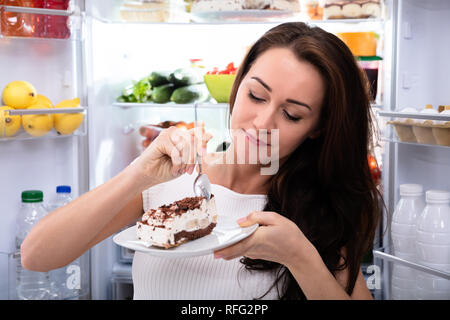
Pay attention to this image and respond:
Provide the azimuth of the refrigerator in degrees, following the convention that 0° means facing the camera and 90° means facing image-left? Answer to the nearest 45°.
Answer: approximately 0°

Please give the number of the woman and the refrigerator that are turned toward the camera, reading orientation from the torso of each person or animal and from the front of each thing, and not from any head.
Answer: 2

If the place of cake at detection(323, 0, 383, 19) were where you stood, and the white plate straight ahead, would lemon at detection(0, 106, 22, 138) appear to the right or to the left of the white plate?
right

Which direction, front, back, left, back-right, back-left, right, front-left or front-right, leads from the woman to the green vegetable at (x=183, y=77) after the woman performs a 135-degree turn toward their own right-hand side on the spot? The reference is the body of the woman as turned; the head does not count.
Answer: front-right

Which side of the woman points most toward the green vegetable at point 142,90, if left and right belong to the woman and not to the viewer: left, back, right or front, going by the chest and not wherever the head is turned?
back

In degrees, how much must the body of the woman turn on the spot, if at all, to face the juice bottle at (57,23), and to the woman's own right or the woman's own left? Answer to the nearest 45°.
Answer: approximately 135° to the woman's own right

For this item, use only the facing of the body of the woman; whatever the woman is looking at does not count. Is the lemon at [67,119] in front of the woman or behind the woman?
behind

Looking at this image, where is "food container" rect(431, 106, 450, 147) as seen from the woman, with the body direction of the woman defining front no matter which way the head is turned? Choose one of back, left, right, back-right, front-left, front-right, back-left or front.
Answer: back-left
